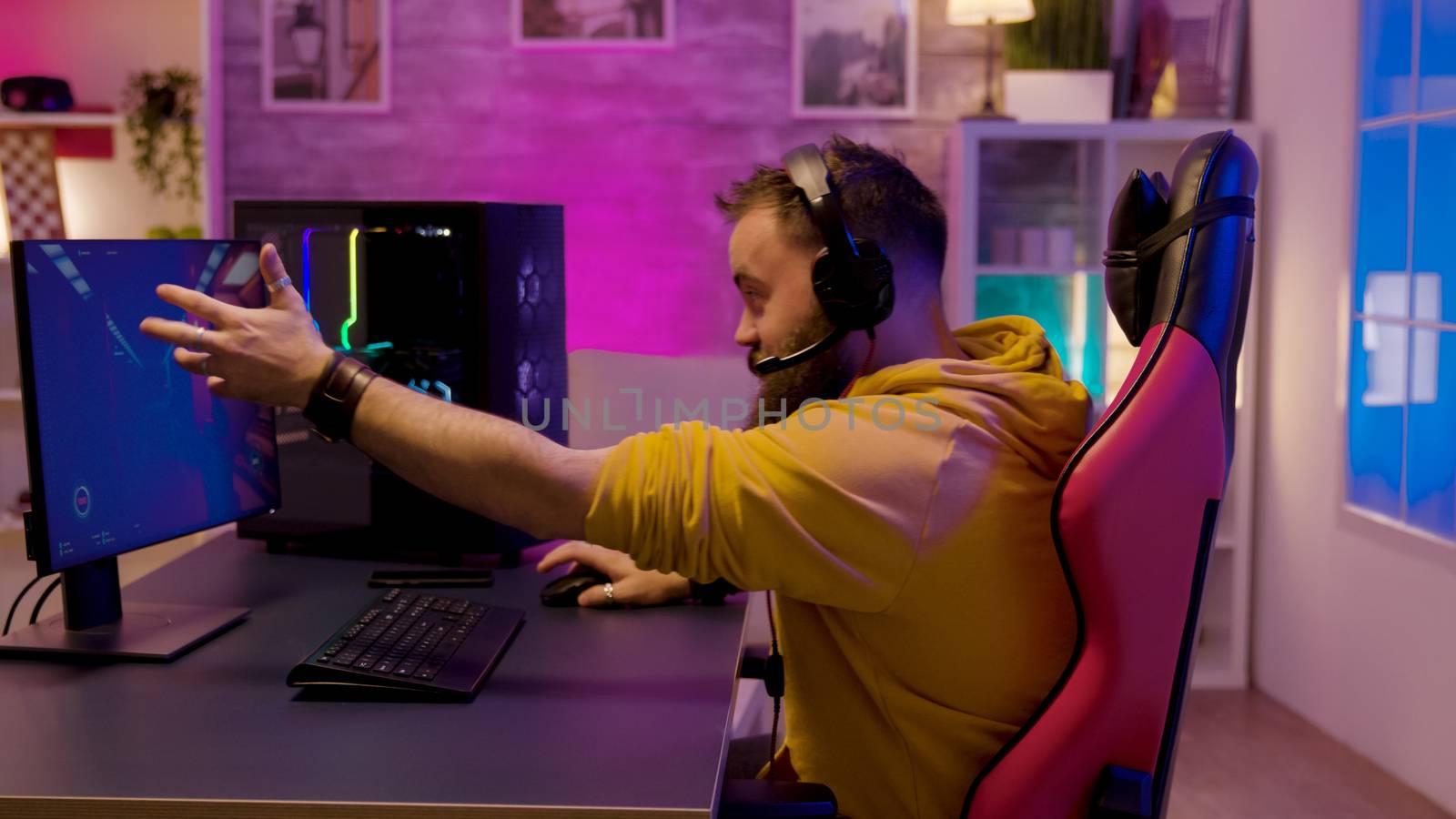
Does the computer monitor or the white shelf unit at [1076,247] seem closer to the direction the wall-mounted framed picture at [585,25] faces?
the computer monitor

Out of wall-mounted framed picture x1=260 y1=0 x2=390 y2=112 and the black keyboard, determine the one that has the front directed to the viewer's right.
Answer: the black keyboard

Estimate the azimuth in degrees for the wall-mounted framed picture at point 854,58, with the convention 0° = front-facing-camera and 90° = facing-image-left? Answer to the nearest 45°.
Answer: approximately 0°

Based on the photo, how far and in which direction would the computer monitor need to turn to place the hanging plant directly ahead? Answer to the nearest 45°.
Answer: approximately 135° to its left

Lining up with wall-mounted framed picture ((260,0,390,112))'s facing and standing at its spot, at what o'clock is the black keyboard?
The black keyboard is roughly at 12 o'clock from the wall-mounted framed picture.

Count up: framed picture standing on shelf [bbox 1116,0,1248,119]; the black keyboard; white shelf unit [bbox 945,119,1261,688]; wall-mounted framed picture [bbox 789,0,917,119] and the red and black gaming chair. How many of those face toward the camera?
3

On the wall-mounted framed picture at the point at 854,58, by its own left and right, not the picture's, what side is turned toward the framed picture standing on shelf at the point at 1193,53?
left

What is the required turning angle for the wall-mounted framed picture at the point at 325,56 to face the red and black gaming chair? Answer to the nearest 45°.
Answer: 0° — it already faces it

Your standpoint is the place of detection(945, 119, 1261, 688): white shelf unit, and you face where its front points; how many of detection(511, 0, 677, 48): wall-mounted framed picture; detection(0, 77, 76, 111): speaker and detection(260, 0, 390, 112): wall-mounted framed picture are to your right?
3

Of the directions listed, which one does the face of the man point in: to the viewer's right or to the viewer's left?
to the viewer's left

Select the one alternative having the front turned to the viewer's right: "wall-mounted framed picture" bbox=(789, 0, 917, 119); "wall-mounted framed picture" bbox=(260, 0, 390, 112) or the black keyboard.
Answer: the black keyboard

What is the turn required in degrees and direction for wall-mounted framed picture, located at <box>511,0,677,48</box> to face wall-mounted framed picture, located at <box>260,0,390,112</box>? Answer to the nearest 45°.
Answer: approximately 90° to its right
